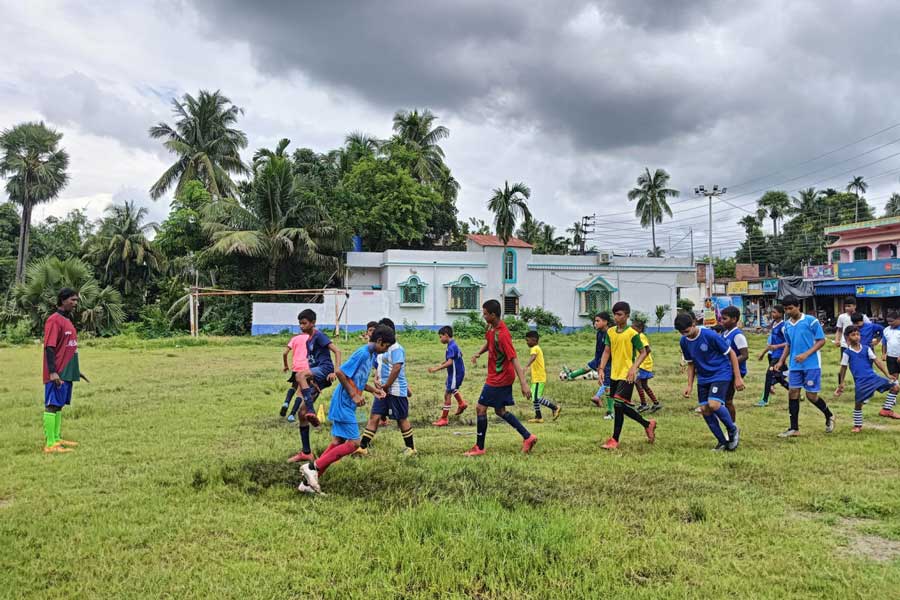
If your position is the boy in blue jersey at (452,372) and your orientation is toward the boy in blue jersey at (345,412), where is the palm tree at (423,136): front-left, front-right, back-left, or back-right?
back-right

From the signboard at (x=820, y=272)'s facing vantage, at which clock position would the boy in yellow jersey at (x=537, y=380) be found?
The boy in yellow jersey is roughly at 12 o'clock from the signboard.

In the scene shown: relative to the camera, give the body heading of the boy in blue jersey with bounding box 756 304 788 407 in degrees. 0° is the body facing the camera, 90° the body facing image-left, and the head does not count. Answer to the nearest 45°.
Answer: approximately 90°

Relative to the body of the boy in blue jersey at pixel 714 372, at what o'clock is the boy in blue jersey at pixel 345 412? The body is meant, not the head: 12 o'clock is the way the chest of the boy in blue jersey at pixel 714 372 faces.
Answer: the boy in blue jersey at pixel 345 412 is roughly at 12 o'clock from the boy in blue jersey at pixel 714 372.

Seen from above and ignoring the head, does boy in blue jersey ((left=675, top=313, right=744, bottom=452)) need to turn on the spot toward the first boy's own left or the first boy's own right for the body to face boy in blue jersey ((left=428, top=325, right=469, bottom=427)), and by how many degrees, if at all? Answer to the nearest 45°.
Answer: approximately 45° to the first boy's own right

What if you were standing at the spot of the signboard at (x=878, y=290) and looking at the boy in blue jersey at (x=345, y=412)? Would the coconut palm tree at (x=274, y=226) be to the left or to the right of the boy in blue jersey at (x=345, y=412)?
right
